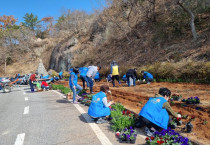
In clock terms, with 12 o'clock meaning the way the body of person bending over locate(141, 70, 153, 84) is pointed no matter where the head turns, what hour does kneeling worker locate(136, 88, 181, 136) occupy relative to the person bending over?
The kneeling worker is roughly at 9 o'clock from the person bending over.

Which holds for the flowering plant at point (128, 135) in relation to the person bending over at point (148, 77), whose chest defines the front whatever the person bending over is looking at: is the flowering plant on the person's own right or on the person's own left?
on the person's own left

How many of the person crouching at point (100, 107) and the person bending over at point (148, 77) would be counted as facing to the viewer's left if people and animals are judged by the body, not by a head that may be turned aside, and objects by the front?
1

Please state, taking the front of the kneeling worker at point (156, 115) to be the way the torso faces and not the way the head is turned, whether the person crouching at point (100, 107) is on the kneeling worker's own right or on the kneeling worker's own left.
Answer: on the kneeling worker's own left

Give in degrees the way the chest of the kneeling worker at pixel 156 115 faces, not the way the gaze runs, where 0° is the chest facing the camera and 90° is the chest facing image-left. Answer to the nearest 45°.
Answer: approximately 225°

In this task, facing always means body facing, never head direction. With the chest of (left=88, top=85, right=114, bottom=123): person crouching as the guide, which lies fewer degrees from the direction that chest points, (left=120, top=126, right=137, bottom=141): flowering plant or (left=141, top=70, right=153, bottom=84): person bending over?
the person bending over

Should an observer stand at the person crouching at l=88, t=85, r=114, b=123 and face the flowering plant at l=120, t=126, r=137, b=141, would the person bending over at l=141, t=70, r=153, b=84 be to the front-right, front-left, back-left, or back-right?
back-left

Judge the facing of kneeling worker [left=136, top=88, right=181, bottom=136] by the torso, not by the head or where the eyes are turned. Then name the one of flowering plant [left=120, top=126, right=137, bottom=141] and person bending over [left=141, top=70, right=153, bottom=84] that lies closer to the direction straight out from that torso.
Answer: the person bending over

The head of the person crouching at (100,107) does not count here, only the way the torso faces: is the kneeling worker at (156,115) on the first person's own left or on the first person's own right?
on the first person's own right

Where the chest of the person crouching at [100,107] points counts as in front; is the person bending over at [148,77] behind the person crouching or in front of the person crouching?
in front

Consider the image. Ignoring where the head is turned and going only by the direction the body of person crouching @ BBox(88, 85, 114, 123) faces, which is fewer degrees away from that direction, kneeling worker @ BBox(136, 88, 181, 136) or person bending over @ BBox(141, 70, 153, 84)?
the person bending over

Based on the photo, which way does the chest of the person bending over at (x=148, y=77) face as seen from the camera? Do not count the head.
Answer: to the viewer's left
